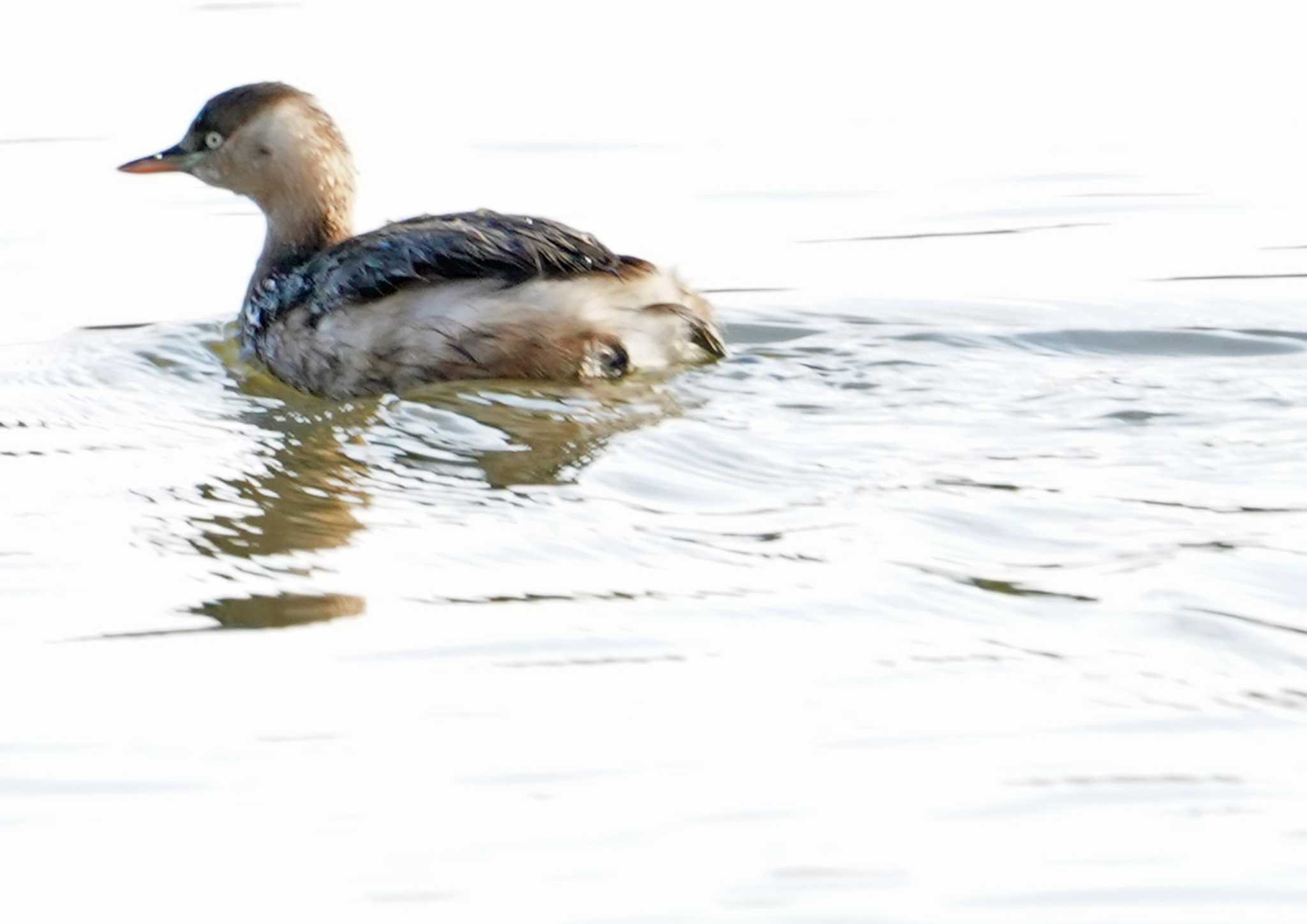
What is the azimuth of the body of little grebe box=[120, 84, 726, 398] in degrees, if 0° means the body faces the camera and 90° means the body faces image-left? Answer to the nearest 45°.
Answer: approximately 90°
